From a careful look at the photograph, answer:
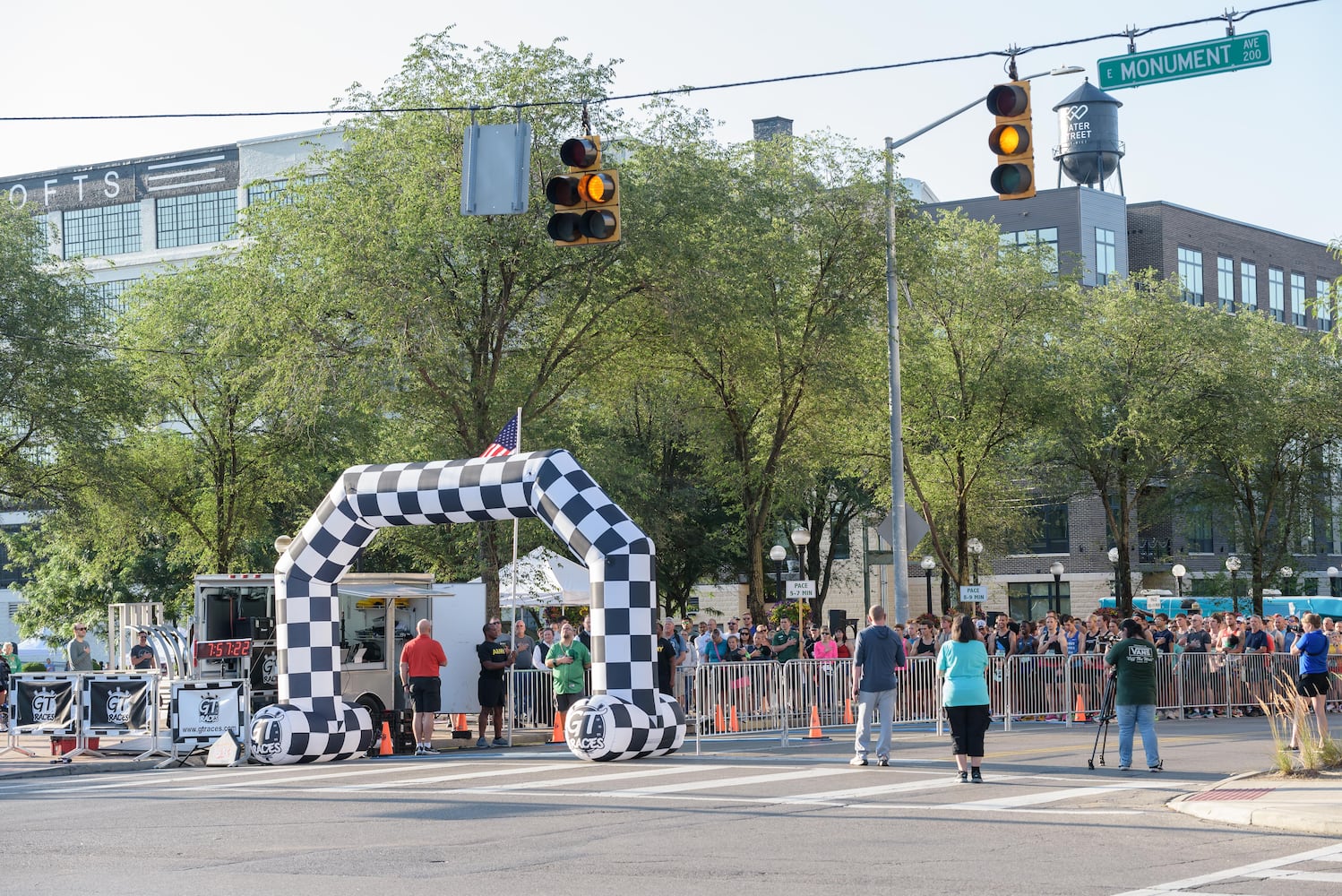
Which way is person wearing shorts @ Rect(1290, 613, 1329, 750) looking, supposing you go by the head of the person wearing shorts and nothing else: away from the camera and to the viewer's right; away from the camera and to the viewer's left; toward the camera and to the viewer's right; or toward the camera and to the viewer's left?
away from the camera and to the viewer's left

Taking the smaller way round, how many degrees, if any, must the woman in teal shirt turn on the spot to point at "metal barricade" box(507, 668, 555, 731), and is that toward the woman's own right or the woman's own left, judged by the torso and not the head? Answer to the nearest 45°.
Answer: approximately 45° to the woman's own left

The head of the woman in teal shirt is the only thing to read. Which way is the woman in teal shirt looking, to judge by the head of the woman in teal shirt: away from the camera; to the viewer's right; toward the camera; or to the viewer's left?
away from the camera

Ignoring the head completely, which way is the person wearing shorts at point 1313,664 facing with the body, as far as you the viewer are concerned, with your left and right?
facing away from the viewer and to the left of the viewer

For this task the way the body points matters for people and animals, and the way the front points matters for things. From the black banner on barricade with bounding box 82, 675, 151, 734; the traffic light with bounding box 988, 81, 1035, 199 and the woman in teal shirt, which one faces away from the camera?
the woman in teal shirt

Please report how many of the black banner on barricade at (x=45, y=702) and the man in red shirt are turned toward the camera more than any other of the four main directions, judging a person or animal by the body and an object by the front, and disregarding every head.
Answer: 1

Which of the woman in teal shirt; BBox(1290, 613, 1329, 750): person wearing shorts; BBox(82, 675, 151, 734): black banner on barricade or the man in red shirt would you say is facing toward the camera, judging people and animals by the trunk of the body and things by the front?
the black banner on barricade

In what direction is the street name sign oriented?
toward the camera

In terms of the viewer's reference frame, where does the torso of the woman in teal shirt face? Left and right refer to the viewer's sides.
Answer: facing away from the viewer

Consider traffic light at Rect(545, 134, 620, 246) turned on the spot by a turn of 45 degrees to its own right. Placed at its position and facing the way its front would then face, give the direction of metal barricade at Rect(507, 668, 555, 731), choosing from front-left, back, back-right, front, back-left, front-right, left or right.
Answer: right

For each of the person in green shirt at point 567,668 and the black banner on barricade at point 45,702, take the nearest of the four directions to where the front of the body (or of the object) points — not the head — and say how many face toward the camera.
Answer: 2
